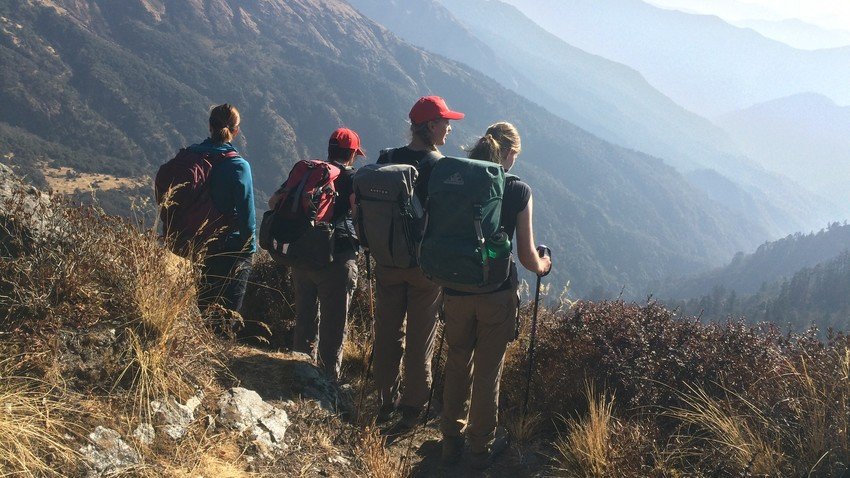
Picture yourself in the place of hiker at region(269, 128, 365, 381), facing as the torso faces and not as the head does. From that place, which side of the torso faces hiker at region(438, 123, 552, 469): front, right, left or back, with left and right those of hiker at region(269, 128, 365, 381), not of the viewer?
right

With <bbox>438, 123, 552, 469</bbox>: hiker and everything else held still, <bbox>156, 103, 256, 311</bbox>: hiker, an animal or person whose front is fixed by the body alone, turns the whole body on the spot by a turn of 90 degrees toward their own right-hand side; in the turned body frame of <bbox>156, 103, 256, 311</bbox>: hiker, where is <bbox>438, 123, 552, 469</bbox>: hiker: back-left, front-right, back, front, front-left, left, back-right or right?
front

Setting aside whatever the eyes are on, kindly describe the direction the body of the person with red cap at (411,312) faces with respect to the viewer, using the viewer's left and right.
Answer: facing away from the viewer and to the right of the viewer

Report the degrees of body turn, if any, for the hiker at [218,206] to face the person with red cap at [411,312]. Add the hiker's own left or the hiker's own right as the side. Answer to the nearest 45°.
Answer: approximately 90° to the hiker's own right

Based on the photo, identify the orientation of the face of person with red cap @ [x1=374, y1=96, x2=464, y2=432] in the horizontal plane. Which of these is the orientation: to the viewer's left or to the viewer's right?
to the viewer's right

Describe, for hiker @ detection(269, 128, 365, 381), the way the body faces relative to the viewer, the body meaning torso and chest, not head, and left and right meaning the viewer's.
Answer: facing away from the viewer and to the right of the viewer

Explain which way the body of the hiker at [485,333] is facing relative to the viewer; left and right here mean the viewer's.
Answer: facing away from the viewer and to the right of the viewer

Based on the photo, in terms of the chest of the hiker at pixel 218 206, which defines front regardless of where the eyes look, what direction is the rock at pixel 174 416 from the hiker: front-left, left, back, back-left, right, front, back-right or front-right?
back-right

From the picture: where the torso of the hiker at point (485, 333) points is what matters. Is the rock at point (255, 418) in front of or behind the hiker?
behind
